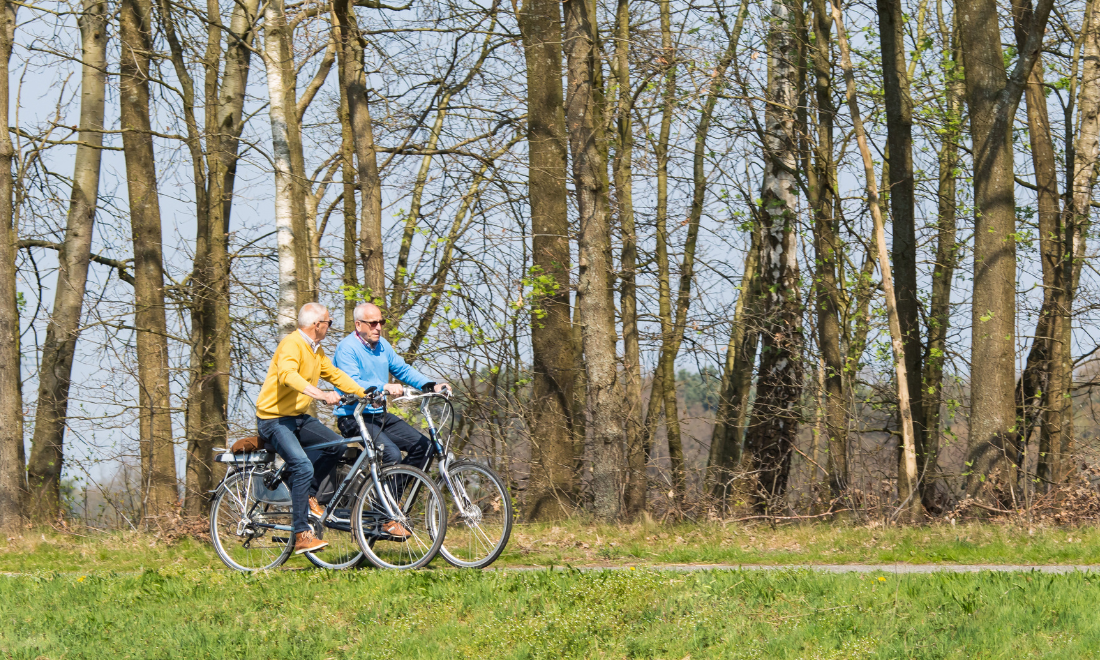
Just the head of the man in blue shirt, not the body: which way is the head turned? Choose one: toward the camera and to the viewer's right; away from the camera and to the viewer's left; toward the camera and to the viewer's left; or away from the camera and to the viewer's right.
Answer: toward the camera and to the viewer's right

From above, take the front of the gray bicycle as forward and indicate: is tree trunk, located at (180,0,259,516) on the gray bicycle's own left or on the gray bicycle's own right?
on the gray bicycle's own left

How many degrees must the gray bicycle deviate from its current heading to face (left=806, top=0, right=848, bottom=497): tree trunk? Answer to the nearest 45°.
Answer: approximately 45° to its left

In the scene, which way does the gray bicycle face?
to the viewer's right

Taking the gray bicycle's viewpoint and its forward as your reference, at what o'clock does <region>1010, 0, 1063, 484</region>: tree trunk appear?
The tree trunk is roughly at 11 o'clock from the gray bicycle.

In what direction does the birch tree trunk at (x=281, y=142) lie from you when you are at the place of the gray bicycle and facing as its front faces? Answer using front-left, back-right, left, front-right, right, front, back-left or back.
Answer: left

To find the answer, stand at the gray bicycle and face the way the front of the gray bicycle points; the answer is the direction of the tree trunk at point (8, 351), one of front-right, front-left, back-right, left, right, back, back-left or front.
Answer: back-left

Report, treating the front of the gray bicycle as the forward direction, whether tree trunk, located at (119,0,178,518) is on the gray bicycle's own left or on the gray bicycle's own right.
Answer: on the gray bicycle's own left

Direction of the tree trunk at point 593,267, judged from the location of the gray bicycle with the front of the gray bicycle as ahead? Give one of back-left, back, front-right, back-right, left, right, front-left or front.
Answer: front-left

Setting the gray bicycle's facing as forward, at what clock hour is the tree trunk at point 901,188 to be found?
The tree trunk is roughly at 11 o'clock from the gray bicycle.
